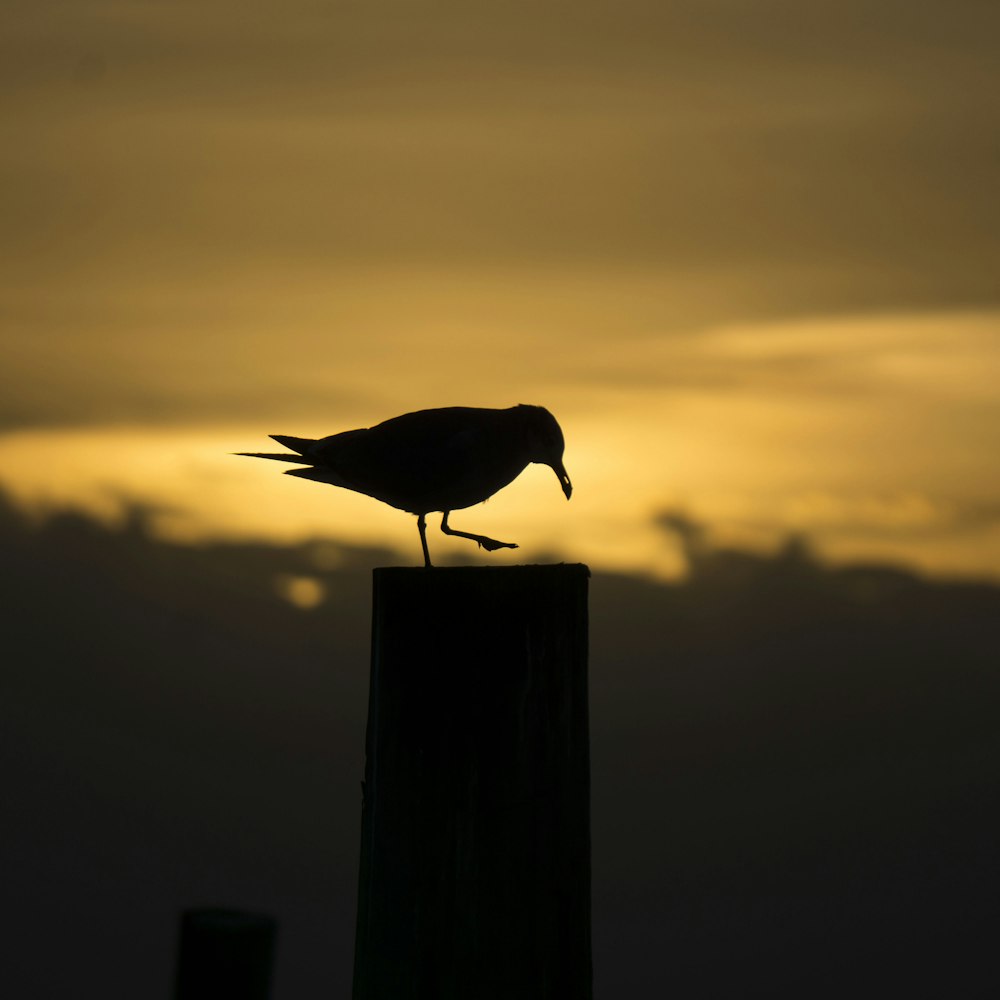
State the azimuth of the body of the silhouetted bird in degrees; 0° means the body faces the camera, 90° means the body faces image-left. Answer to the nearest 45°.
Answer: approximately 270°
